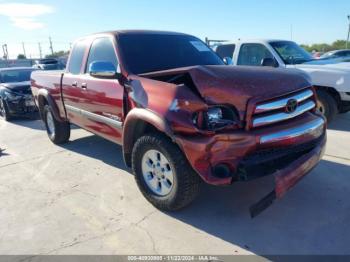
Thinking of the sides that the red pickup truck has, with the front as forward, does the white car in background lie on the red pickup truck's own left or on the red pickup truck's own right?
on the red pickup truck's own left

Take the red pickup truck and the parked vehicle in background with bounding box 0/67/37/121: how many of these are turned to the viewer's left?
0

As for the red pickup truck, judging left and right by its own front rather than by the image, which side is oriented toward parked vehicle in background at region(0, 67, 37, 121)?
back

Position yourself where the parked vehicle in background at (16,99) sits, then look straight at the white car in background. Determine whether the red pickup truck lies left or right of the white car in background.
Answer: right

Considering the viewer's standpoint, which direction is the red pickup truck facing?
facing the viewer and to the right of the viewer
